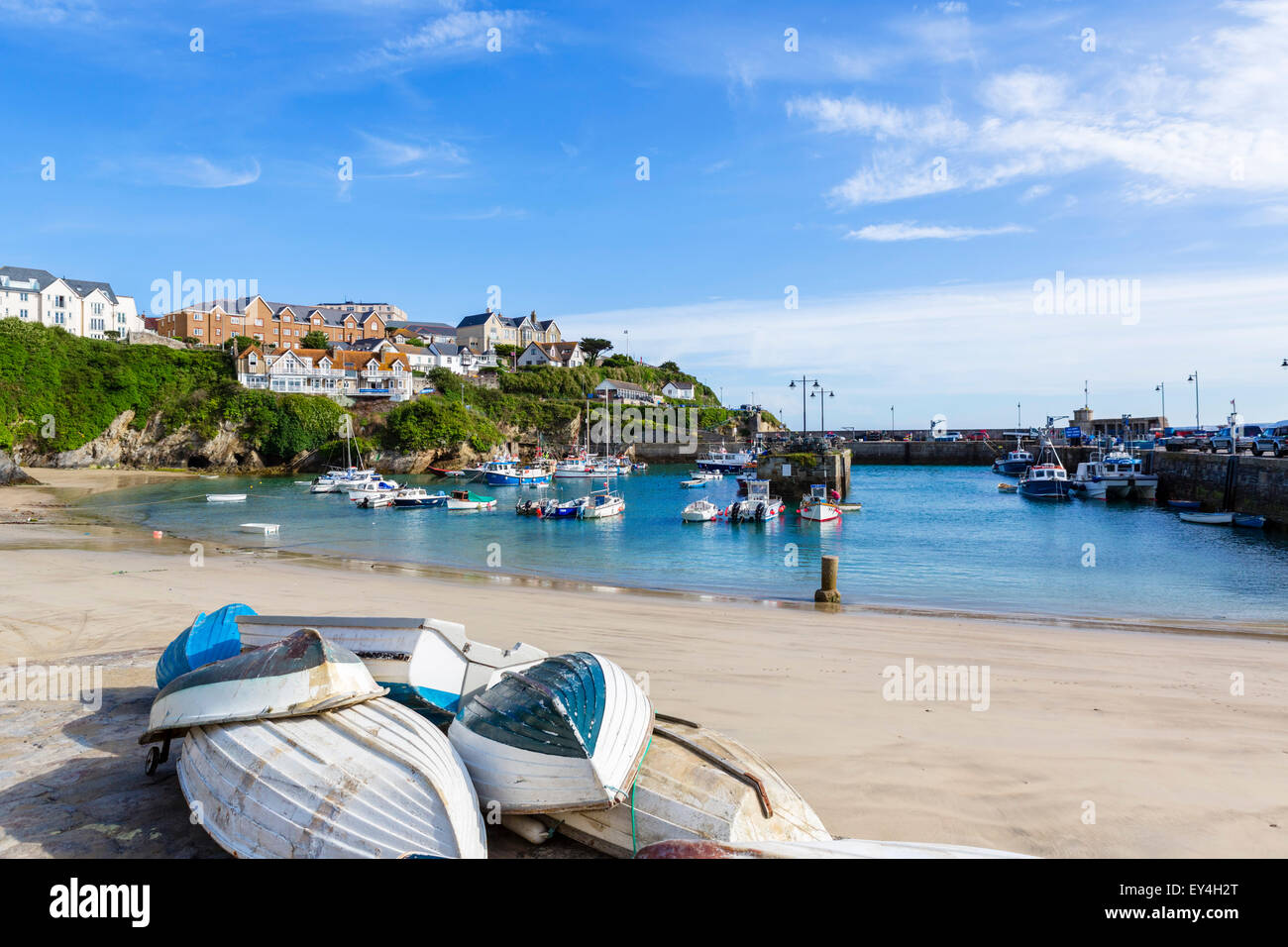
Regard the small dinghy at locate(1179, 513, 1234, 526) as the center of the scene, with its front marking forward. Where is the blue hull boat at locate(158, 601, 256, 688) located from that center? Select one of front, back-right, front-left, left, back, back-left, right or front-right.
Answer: left

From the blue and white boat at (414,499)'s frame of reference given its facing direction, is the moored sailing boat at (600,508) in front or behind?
in front

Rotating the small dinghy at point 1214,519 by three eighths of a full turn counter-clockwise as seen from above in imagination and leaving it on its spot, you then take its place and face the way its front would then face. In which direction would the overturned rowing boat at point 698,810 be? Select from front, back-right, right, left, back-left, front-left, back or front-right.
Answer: front-right

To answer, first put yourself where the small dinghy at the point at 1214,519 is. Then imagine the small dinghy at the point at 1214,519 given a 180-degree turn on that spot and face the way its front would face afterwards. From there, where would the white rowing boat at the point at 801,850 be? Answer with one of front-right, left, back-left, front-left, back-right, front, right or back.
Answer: right

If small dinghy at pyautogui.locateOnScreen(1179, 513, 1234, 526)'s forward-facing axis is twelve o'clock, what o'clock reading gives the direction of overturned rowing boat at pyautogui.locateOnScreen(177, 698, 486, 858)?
The overturned rowing boat is roughly at 9 o'clock from the small dinghy.

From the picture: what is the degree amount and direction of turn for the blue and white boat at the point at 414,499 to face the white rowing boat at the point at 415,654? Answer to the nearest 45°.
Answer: approximately 90° to its right

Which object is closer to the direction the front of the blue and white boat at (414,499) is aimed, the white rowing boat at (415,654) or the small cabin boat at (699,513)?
the small cabin boat

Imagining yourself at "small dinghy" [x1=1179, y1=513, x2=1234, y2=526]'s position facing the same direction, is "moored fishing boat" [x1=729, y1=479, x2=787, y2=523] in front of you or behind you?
in front

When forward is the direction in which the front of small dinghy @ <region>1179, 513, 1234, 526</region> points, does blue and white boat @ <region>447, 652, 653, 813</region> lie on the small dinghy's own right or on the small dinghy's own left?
on the small dinghy's own left

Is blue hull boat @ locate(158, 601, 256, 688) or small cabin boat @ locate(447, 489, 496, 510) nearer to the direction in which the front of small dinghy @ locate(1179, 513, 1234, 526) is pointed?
the small cabin boat

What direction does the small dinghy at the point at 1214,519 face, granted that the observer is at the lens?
facing to the left of the viewer

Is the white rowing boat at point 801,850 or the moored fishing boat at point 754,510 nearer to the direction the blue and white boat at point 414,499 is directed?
the moored fishing boat
